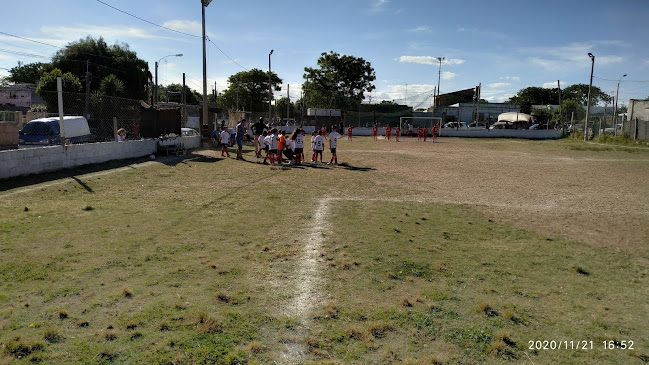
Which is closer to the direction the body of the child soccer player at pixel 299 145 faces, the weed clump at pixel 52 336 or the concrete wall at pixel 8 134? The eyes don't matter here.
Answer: the concrete wall
